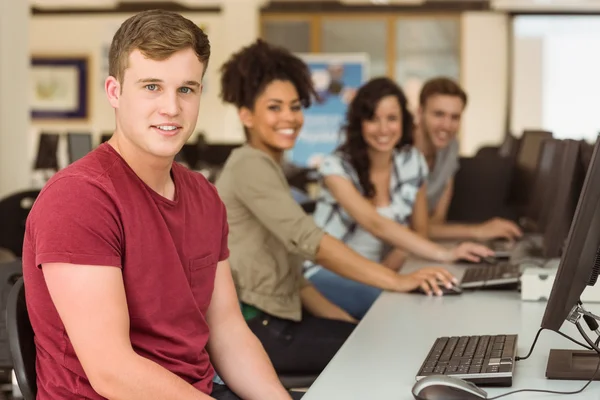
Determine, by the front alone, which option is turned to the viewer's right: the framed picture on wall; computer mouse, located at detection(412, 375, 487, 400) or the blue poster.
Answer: the computer mouse

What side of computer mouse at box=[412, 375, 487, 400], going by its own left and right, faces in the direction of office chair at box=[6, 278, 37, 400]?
back

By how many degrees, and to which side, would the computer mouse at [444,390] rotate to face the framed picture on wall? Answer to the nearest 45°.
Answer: approximately 135° to its left

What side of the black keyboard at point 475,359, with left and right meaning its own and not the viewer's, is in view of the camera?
left

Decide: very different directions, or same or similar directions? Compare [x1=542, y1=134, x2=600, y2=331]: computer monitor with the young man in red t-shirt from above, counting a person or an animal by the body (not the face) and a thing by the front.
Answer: very different directions

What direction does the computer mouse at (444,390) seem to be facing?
to the viewer's right

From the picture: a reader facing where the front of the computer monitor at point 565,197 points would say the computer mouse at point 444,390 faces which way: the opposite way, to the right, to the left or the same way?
the opposite way

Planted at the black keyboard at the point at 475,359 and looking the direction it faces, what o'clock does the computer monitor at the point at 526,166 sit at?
The computer monitor is roughly at 3 o'clock from the black keyboard.

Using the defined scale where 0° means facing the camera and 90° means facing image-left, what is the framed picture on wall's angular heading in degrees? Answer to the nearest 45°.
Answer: approximately 0°
